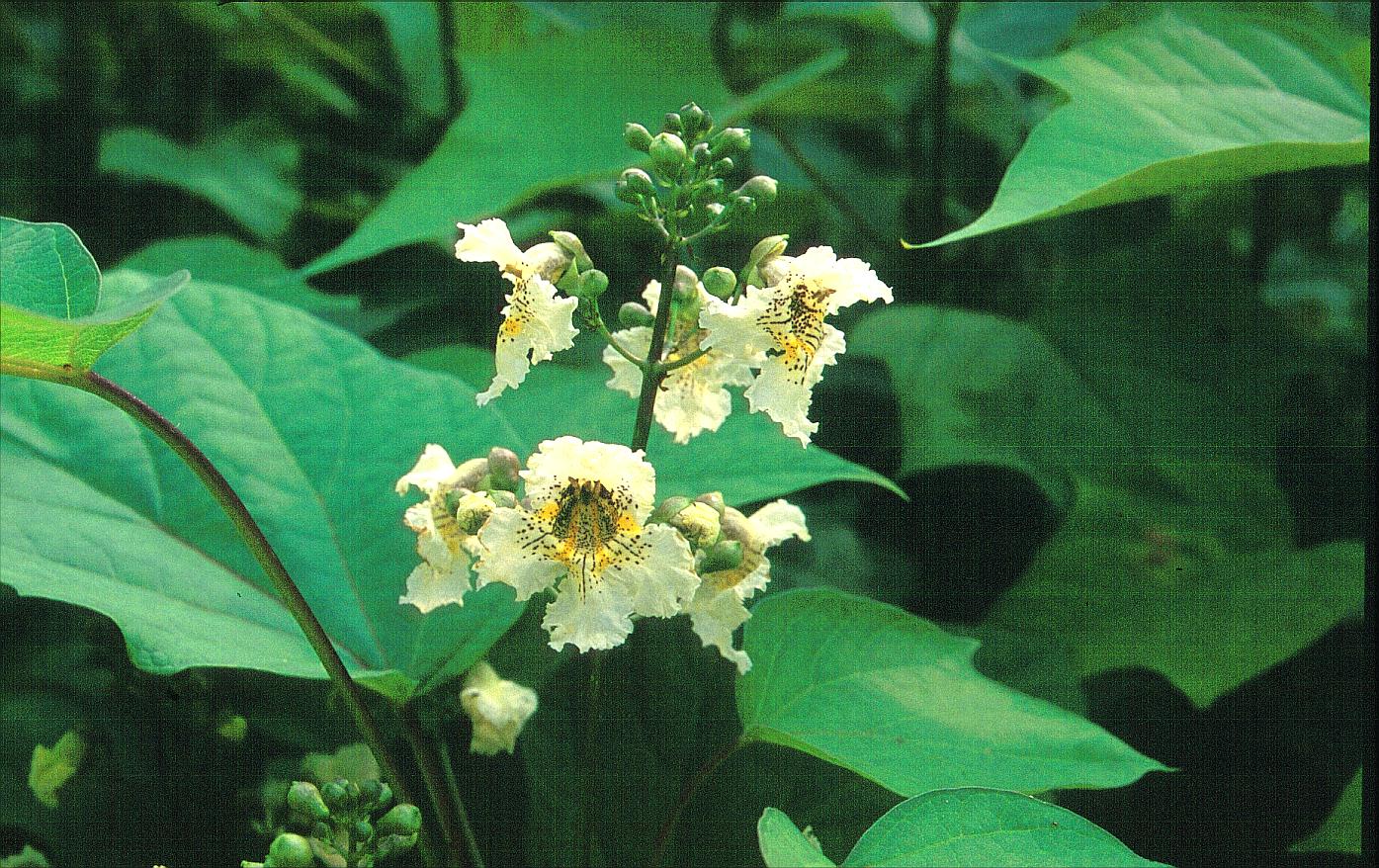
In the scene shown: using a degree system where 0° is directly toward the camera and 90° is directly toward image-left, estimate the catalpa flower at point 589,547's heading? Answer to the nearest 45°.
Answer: approximately 0°
